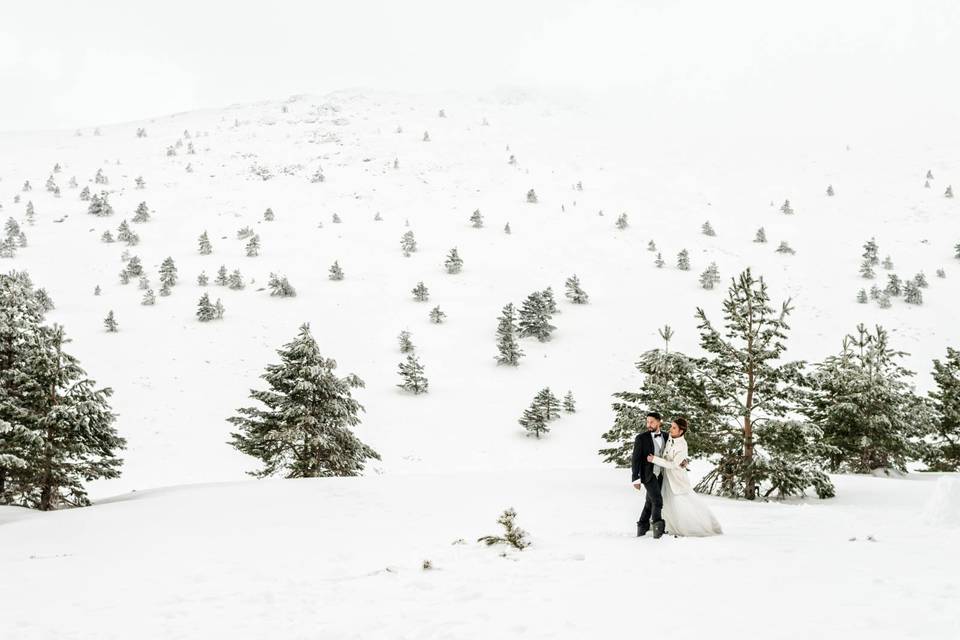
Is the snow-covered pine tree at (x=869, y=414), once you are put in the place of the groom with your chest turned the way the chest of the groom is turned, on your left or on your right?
on your left

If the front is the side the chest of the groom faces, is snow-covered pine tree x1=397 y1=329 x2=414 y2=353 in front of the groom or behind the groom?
behind

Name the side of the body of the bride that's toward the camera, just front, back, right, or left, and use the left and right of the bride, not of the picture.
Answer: left

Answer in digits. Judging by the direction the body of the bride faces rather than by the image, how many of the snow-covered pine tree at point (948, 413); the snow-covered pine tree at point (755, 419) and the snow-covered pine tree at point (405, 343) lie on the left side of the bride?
0

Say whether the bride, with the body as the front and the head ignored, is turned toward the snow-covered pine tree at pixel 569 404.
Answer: no

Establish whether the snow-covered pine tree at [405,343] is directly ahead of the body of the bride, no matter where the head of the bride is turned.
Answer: no

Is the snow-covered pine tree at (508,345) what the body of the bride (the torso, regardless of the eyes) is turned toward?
no

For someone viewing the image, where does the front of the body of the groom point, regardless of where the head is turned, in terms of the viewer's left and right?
facing the viewer and to the right of the viewer

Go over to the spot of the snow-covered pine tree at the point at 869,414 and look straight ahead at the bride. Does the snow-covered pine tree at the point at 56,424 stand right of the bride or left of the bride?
right

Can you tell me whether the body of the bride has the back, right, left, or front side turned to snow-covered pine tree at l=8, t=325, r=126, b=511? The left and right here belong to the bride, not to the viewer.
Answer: front

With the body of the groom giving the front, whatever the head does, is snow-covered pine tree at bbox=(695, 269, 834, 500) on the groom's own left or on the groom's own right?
on the groom's own left

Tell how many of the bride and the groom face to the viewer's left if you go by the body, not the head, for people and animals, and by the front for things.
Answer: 1
